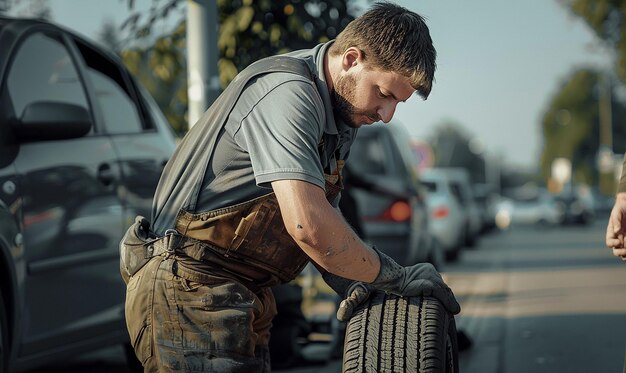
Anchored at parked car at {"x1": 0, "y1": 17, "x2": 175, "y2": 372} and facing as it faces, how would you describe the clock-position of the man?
The man is roughly at 10 o'clock from the parked car.

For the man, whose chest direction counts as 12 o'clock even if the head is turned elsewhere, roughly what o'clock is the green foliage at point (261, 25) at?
The green foliage is roughly at 9 o'clock from the man.

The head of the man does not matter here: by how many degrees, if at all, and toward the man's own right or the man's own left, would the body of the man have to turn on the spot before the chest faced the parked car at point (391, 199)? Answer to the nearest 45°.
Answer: approximately 90° to the man's own left

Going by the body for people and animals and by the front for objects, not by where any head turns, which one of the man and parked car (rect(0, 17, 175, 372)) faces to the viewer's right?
the man

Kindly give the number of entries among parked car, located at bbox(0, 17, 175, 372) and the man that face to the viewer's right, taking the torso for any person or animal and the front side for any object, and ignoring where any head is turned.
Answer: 1

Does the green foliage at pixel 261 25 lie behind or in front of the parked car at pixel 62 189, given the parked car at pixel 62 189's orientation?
behind

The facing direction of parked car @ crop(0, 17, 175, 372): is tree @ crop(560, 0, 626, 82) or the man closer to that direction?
the man

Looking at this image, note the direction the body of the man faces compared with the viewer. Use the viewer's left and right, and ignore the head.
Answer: facing to the right of the viewer
